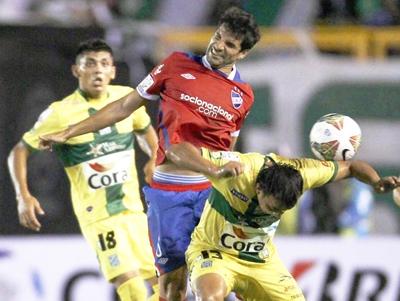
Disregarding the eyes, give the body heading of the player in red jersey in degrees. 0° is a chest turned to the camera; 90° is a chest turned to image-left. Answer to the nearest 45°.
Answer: approximately 0°
